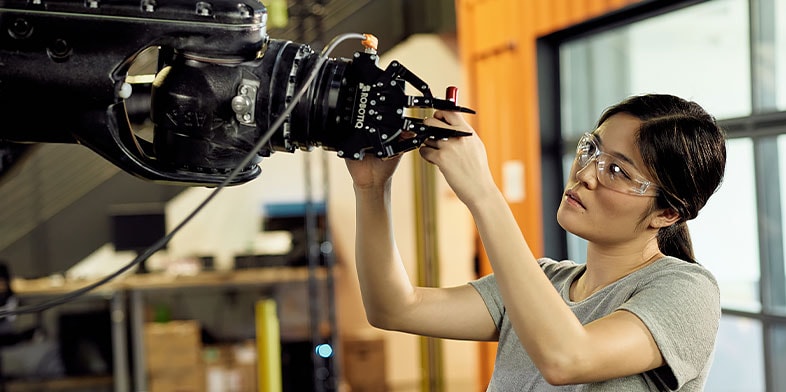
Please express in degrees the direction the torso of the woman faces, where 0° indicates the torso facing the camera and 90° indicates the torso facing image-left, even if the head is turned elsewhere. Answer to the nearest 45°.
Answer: approximately 45°

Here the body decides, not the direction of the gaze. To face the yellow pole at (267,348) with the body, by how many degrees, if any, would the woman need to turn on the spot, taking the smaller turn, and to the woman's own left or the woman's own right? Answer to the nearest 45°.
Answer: approximately 90° to the woman's own right

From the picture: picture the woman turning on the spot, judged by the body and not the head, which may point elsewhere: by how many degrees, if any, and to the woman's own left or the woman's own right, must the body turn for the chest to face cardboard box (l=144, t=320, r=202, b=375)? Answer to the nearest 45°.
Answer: approximately 90° to the woman's own right

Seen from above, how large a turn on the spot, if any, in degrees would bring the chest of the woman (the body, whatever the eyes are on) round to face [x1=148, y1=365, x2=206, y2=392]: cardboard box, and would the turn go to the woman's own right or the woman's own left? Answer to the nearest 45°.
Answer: approximately 90° to the woman's own right

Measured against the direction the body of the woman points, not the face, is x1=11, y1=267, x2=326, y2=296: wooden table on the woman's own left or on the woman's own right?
on the woman's own right
